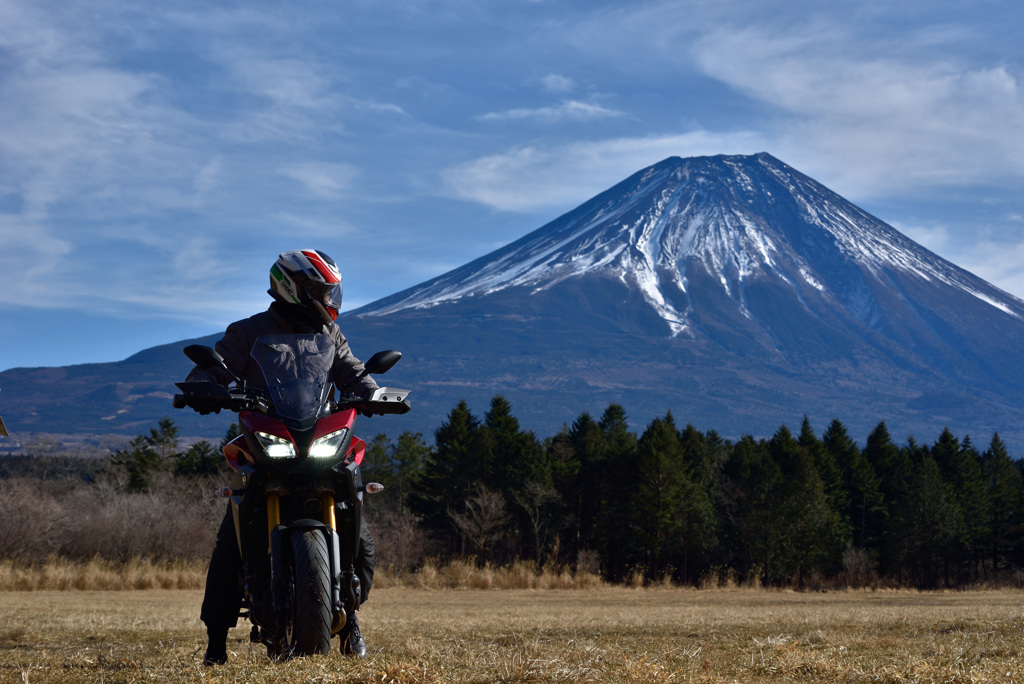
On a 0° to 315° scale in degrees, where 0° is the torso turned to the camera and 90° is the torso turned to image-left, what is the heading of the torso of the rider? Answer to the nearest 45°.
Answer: approximately 0°
